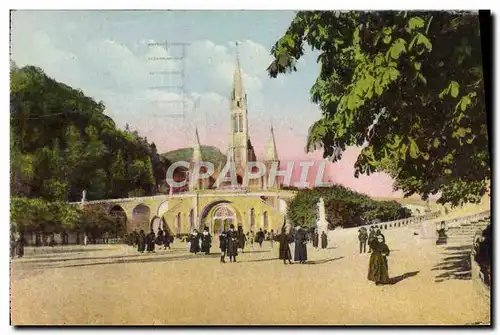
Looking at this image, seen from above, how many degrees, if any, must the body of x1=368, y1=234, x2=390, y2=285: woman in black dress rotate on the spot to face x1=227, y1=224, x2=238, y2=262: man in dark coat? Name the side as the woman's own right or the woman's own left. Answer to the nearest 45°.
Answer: approximately 90° to the woman's own right

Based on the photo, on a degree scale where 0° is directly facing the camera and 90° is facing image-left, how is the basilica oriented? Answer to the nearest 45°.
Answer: approximately 0°

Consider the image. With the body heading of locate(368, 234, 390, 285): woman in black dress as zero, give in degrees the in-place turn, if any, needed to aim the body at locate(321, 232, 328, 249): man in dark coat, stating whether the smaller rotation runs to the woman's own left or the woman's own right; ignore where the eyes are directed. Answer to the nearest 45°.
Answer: approximately 180°

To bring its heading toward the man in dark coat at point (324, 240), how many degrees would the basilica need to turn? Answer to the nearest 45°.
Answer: approximately 90° to its left

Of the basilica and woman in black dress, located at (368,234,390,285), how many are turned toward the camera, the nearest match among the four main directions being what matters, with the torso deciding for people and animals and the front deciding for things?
2

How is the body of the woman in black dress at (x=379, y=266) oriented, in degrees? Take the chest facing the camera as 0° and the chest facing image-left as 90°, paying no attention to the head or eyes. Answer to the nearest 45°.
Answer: approximately 0°
